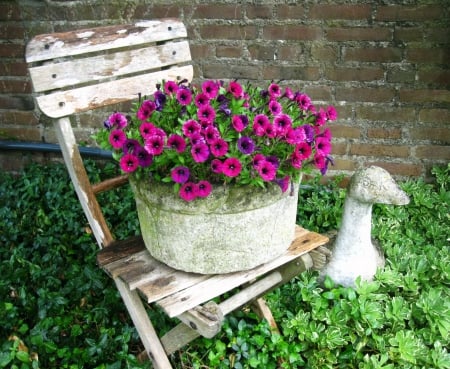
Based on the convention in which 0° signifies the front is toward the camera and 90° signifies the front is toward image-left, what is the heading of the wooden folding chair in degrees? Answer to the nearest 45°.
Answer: approximately 315°
